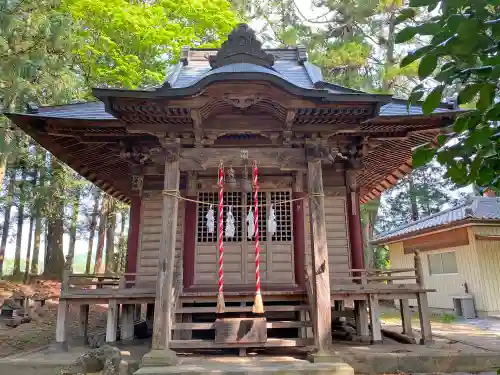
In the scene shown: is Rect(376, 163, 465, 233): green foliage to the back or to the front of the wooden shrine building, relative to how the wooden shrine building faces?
to the back

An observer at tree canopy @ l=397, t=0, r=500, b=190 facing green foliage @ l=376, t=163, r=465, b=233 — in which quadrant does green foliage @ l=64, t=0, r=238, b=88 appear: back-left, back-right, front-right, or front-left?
front-left

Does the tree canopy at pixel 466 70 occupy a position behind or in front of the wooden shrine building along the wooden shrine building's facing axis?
in front

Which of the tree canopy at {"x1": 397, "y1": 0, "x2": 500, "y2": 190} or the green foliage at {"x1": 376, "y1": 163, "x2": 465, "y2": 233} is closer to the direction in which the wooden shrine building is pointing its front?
the tree canopy

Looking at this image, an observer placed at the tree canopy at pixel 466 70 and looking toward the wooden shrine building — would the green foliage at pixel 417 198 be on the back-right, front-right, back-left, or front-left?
front-right

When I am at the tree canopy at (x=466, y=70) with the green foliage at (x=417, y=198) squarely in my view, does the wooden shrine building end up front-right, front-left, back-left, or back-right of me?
front-left

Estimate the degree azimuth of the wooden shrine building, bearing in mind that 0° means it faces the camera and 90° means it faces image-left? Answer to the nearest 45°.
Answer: approximately 0°
